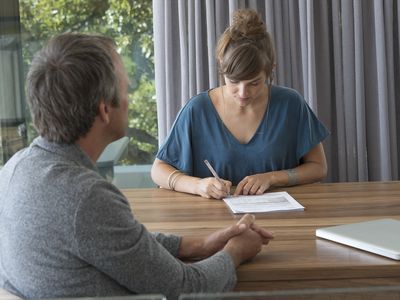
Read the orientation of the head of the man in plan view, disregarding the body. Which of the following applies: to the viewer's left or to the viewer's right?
to the viewer's right

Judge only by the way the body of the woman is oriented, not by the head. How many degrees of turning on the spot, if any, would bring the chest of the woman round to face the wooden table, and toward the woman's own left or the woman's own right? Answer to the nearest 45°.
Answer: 0° — they already face it

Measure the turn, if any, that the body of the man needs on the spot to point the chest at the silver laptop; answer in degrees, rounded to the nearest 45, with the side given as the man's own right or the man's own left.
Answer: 0° — they already face it

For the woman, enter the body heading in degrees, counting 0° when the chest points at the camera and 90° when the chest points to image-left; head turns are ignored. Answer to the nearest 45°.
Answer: approximately 0°

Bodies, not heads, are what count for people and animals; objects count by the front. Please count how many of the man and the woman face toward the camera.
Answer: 1

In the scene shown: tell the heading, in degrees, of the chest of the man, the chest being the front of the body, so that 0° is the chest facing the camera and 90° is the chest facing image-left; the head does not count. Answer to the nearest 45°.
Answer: approximately 225°
